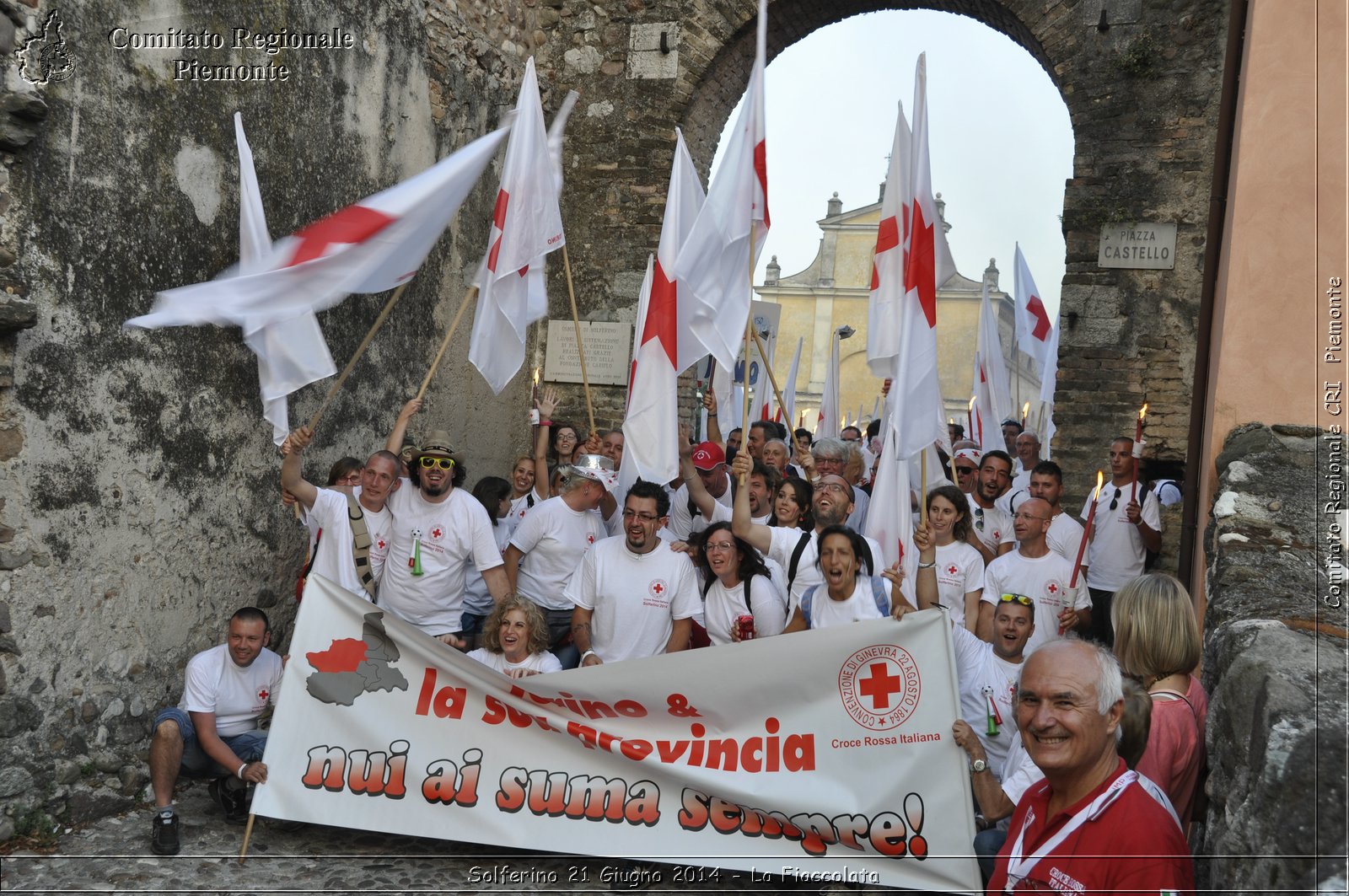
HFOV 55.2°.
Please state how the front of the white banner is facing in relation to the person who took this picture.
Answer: facing the viewer

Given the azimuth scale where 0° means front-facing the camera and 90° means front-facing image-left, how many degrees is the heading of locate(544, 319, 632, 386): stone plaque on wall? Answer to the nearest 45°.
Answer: approximately 0°

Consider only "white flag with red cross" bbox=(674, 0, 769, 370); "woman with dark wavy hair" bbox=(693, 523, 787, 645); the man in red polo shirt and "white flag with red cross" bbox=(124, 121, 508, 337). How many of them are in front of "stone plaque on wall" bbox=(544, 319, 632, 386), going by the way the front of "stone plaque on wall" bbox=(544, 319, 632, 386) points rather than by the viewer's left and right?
4

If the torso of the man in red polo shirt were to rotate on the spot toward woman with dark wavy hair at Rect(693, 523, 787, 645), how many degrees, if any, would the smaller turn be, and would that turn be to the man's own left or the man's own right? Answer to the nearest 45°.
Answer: approximately 90° to the man's own right

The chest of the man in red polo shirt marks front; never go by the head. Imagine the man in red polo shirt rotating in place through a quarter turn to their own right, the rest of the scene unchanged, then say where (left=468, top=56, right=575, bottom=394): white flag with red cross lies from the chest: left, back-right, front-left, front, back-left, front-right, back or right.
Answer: front

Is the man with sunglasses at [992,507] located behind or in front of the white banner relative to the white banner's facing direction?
behind

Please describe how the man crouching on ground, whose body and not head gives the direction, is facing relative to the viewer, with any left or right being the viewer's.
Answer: facing the viewer and to the right of the viewer

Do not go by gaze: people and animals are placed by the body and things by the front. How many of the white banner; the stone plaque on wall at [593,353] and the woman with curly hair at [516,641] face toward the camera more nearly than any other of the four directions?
3

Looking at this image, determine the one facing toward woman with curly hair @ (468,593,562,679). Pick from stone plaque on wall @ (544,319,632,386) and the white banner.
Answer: the stone plaque on wall

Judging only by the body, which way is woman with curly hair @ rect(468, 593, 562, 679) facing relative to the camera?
toward the camera

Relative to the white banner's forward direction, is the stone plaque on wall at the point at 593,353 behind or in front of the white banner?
behind
